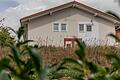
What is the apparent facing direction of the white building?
toward the camera
